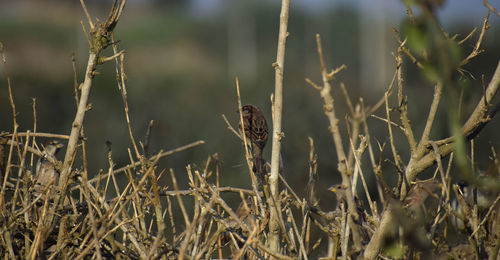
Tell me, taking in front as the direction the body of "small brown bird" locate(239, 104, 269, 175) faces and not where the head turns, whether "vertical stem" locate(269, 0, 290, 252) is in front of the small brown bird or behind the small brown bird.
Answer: behind

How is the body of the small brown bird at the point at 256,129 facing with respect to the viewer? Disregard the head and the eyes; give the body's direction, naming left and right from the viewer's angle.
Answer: facing away from the viewer and to the left of the viewer
